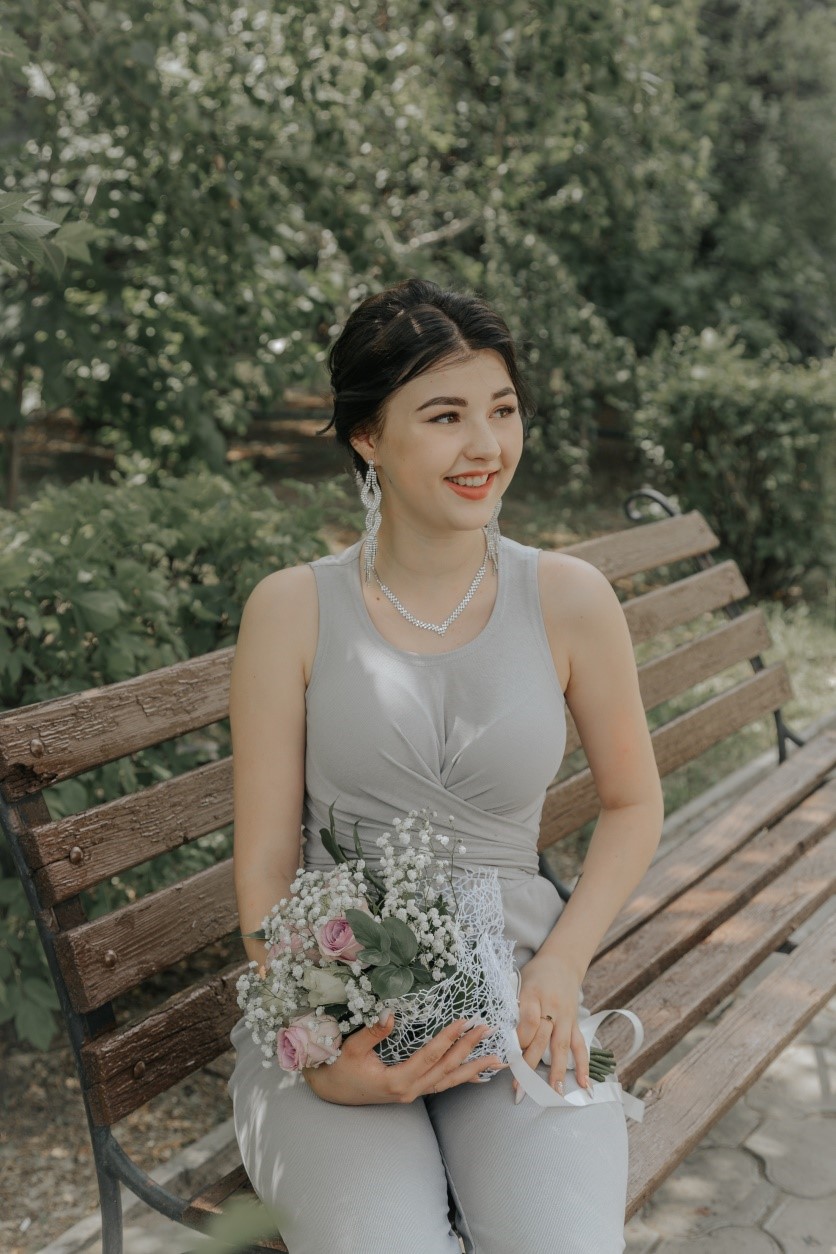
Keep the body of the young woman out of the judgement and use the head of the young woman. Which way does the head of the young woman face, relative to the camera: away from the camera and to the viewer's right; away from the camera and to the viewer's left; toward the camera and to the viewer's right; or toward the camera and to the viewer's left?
toward the camera and to the viewer's right

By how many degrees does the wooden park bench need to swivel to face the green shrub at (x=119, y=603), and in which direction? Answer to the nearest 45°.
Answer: approximately 135° to its left

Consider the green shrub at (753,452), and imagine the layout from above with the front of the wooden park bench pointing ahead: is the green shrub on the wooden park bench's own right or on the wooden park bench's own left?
on the wooden park bench's own left

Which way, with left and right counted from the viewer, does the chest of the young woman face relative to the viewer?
facing the viewer

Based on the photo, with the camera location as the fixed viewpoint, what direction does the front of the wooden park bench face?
facing the viewer and to the right of the viewer
